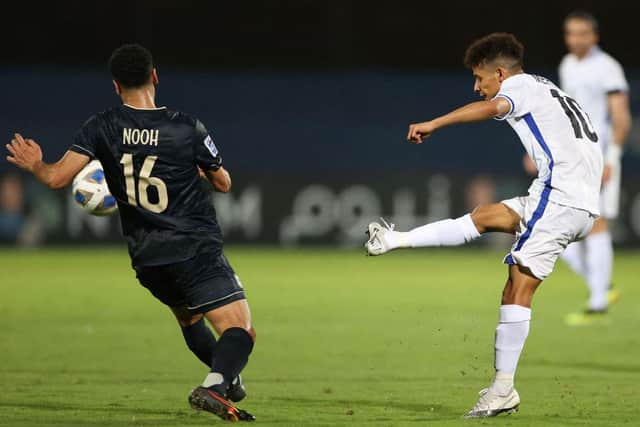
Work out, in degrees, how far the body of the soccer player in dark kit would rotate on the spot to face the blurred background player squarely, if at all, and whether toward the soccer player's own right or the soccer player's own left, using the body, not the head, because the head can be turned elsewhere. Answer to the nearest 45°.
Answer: approximately 45° to the soccer player's own right

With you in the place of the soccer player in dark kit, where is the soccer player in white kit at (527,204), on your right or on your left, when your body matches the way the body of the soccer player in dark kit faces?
on your right

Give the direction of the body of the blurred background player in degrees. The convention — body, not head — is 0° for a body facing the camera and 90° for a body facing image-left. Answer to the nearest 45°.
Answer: approximately 45°

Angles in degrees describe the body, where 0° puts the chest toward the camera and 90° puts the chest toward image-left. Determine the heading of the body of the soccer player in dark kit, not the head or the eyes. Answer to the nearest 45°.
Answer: approximately 180°

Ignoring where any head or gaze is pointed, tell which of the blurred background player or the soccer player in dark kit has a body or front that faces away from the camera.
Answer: the soccer player in dark kit

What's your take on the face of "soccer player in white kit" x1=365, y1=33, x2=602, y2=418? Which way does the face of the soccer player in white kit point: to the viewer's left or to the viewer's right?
to the viewer's left

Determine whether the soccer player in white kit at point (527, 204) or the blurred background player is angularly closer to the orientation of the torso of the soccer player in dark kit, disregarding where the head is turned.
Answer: the blurred background player

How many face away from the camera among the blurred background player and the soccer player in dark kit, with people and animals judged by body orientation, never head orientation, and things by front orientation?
1
